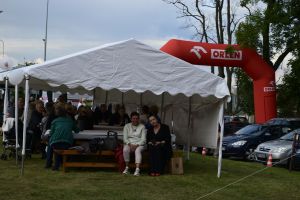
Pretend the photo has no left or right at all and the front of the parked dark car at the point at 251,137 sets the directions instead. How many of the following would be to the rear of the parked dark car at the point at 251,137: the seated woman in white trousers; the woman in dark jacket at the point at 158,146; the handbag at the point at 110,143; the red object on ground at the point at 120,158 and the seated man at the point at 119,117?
0

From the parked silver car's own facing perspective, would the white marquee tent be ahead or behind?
ahead

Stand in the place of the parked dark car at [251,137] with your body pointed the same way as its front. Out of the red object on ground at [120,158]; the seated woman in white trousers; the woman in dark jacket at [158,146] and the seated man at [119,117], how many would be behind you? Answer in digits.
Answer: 0

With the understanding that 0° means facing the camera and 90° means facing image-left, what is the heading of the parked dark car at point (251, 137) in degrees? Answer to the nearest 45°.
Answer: approximately 45°

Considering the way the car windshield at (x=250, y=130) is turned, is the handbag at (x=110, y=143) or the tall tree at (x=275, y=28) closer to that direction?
the handbag

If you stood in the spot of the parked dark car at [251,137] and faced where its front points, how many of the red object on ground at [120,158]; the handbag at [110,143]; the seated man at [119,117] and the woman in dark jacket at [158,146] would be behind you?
0

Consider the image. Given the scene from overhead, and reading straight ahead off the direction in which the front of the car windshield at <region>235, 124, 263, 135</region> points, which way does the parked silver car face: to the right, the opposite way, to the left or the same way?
the same way

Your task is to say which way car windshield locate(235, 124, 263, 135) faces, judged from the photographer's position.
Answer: facing the viewer and to the left of the viewer

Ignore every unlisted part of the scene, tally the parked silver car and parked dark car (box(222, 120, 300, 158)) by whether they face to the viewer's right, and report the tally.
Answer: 0

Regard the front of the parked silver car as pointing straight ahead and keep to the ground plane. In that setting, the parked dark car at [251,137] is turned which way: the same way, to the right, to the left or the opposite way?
the same way

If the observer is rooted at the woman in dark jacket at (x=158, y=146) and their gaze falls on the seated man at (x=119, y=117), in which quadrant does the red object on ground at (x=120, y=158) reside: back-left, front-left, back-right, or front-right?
front-left

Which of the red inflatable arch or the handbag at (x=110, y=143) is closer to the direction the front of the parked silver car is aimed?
the handbag

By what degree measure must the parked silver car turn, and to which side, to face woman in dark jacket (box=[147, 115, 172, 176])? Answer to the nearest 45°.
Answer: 0° — it already faces them

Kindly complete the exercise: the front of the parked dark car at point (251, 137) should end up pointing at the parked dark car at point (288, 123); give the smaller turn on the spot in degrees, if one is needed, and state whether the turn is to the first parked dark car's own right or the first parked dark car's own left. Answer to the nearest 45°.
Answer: approximately 180°

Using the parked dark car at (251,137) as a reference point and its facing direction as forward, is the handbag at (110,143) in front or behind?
in front

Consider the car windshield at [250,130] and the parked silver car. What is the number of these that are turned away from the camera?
0

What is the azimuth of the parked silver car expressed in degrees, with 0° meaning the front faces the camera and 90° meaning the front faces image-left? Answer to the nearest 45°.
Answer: approximately 45°
